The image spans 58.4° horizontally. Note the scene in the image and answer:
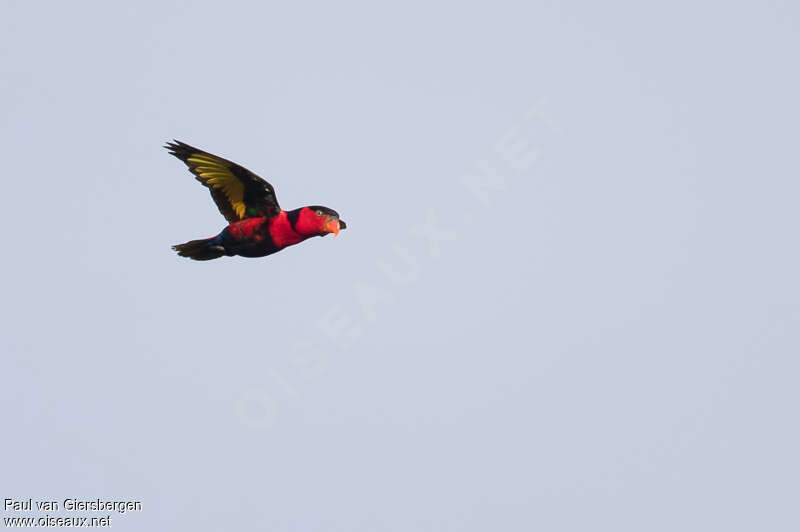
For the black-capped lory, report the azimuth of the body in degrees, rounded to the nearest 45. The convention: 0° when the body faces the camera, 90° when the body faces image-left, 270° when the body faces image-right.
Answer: approximately 270°
